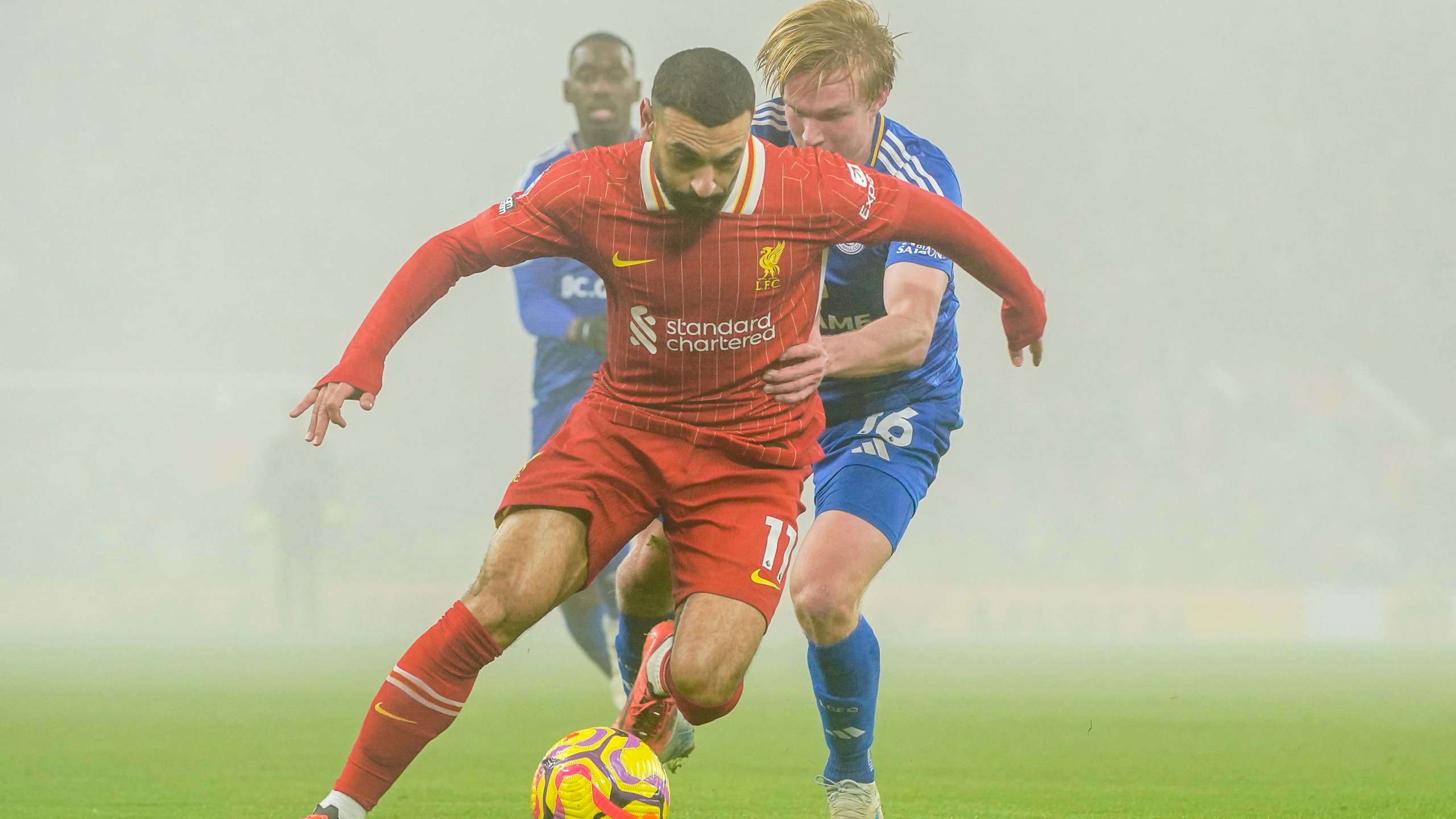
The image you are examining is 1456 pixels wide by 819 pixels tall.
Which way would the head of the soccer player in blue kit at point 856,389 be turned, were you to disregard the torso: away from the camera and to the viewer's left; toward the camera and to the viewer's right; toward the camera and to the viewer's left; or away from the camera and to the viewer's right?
toward the camera and to the viewer's left

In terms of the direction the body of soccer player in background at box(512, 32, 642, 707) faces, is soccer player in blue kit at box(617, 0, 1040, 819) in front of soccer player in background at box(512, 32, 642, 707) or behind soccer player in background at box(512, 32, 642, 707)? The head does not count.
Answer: in front

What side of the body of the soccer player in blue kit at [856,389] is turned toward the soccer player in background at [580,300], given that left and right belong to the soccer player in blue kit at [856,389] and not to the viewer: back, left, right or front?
right

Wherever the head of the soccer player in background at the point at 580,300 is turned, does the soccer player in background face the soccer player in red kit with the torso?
yes

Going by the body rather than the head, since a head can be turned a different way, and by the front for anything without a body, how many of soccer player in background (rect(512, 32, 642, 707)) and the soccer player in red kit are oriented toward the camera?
2

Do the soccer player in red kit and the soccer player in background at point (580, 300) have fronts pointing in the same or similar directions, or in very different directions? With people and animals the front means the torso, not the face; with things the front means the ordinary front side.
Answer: same or similar directions

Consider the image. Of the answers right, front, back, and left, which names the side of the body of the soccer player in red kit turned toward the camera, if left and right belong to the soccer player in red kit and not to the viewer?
front

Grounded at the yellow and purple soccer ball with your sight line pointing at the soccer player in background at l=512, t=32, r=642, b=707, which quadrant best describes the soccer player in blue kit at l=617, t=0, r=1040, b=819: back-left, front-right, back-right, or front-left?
front-right

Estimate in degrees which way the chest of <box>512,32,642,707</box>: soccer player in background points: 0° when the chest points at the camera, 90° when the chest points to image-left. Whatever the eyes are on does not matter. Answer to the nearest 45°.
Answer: approximately 0°

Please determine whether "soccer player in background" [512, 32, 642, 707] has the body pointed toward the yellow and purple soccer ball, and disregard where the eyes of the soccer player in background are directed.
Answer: yes

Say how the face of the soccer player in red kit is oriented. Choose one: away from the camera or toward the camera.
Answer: toward the camera

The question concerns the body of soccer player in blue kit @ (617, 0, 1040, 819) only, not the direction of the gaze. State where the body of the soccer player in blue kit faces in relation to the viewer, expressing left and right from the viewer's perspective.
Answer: facing the viewer and to the left of the viewer
